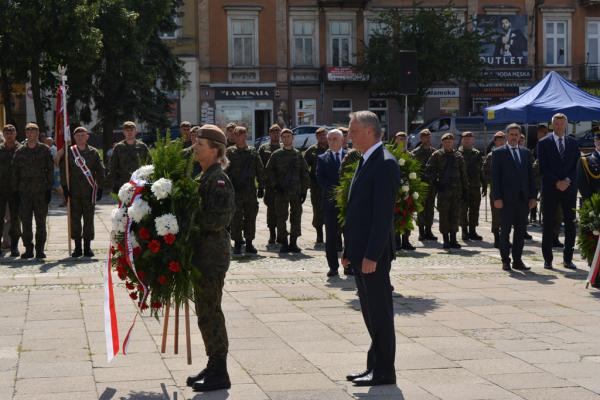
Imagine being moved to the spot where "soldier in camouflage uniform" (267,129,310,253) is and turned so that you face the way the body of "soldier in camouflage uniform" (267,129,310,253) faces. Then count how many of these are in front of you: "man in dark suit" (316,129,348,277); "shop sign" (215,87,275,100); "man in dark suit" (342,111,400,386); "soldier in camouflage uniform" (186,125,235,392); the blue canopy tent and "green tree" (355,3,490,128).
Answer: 3

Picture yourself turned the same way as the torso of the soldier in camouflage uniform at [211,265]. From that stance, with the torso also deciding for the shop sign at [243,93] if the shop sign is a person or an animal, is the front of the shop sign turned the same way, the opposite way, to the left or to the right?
to the left

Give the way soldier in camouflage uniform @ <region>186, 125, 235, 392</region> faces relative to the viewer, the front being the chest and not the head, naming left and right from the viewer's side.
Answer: facing to the left of the viewer

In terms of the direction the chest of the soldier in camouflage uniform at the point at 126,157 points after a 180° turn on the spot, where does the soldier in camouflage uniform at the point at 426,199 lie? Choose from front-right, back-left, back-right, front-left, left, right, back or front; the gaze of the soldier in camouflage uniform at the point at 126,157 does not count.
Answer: right

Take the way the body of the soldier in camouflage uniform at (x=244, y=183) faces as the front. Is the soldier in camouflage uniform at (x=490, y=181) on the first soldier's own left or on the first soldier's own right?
on the first soldier's own left

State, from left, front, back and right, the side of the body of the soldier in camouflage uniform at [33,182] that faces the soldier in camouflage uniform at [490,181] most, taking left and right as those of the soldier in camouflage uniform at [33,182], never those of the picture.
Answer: left

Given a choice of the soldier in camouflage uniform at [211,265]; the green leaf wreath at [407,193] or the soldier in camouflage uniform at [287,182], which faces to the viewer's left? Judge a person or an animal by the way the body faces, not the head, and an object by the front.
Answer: the soldier in camouflage uniform at [211,265]

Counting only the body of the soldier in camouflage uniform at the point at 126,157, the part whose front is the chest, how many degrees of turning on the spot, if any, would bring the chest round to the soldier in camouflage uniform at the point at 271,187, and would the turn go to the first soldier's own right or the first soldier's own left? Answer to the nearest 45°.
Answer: approximately 90° to the first soldier's own left

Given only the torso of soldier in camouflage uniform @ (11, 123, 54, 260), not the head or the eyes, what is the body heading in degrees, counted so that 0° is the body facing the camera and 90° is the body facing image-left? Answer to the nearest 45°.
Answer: approximately 0°

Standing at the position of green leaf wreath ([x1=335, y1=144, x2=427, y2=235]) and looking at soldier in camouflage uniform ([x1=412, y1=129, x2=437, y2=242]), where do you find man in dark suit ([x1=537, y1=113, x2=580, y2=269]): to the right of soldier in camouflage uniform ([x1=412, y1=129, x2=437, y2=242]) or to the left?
right
